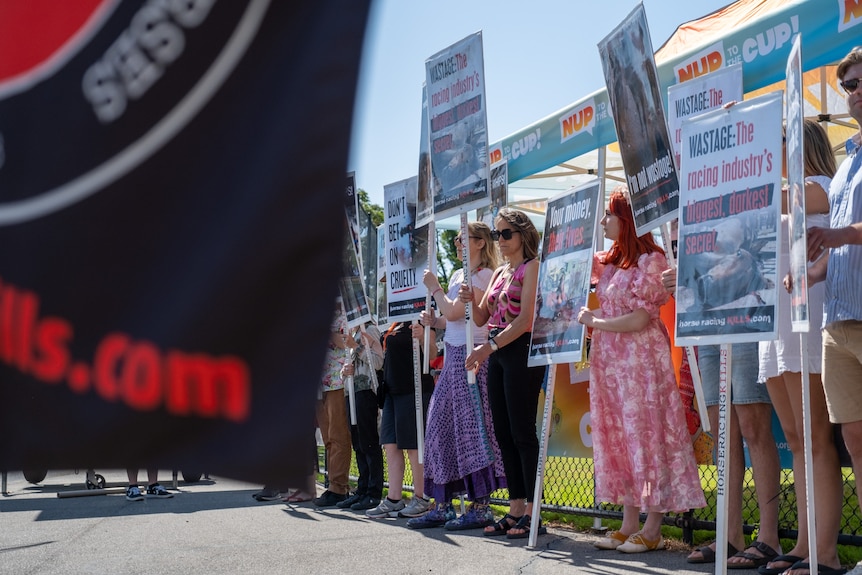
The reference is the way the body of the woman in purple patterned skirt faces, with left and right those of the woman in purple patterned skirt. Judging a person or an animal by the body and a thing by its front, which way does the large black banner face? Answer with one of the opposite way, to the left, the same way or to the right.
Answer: to the left

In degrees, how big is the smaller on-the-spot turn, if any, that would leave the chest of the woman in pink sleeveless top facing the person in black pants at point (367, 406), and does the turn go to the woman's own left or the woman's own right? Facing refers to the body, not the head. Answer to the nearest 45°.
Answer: approximately 90° to the woman's own right

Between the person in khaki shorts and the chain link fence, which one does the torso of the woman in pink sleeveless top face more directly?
the person in khaki shorts

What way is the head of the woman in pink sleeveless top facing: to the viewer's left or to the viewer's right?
to the viewer's left

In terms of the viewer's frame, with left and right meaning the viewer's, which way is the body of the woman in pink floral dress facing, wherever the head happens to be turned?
facing to the left of the viewer

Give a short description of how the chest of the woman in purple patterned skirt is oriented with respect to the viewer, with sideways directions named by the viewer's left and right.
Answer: facing to the left of the viewer

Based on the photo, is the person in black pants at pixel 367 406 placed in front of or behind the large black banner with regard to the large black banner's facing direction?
behind

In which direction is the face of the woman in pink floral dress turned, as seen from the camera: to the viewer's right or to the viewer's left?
to the viewer's left

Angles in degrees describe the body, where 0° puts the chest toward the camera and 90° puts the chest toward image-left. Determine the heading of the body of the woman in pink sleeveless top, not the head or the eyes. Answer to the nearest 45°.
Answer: approximately 45°

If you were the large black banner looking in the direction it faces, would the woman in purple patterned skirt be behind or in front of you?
behind
